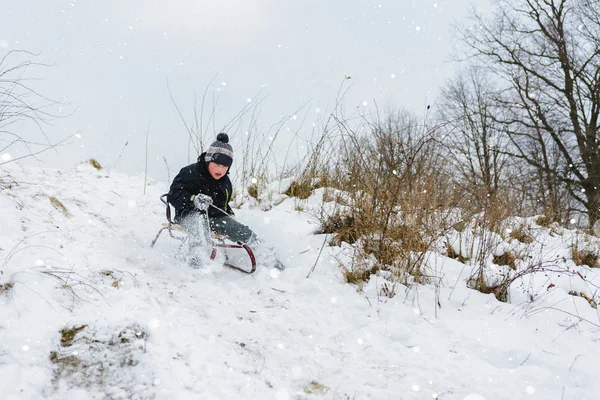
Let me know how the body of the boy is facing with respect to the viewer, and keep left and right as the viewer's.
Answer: facing the viewer and to the right of the viewer

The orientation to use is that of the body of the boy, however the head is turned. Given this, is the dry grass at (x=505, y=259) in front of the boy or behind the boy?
in front

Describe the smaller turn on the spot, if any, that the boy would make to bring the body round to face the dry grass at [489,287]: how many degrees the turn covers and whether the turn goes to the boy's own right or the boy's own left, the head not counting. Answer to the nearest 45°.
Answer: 0° — they already face it

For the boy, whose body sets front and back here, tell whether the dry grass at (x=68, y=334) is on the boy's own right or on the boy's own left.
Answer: on the boy's own right

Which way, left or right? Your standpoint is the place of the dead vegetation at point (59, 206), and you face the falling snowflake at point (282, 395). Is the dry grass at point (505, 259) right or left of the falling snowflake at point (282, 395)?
left

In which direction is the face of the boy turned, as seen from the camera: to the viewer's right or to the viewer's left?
to the viewer's right

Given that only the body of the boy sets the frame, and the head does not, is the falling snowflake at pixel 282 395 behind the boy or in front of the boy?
in front

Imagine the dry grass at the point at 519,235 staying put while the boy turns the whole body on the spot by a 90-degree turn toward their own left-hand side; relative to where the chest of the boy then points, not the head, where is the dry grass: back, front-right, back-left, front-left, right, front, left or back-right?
front-right

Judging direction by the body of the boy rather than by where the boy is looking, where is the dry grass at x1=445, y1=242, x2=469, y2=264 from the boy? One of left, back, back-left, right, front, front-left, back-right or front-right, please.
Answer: front-left

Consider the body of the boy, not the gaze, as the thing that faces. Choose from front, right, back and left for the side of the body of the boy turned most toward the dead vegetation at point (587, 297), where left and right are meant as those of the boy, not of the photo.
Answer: front
